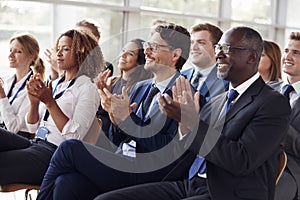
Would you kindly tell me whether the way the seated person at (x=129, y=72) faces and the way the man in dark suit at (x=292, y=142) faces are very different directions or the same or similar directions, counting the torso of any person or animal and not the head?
same or similar directions

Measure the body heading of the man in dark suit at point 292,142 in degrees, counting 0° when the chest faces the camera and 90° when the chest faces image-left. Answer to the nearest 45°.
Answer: approximately 45°

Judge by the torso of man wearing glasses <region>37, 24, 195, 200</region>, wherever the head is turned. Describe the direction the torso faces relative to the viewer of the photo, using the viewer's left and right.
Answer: facing the viewer and to the left of the viewer

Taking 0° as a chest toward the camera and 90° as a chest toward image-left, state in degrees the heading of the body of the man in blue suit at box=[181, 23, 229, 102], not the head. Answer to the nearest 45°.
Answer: approximately 45°

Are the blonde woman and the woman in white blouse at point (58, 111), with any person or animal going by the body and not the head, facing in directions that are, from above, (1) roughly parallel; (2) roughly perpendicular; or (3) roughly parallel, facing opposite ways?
roughly parallel

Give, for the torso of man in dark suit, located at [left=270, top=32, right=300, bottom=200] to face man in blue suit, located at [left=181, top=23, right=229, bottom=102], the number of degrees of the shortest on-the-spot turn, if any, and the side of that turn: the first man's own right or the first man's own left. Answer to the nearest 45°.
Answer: approximately 90° to the first man's own right

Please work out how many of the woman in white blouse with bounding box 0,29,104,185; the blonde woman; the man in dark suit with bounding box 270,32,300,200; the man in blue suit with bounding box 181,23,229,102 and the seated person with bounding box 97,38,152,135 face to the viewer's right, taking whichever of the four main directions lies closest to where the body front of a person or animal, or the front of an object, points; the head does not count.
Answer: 0

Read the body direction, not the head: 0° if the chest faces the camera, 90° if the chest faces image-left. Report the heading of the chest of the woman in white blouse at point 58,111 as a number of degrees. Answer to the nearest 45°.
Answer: approximately 45°

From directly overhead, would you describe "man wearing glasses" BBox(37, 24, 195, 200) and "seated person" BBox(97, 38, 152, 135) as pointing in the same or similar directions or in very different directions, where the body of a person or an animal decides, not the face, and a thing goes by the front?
same or similar directions

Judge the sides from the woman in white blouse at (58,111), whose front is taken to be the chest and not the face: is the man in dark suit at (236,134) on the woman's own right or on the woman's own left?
on the woman's own left

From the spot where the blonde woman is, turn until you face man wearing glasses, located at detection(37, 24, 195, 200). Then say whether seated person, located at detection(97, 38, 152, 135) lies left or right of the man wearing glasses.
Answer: left

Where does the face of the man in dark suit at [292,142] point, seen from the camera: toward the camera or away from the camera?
toward the camera

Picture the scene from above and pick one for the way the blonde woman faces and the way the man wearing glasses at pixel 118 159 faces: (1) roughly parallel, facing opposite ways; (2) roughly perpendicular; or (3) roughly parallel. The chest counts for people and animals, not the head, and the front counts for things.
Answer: roughly parallel
